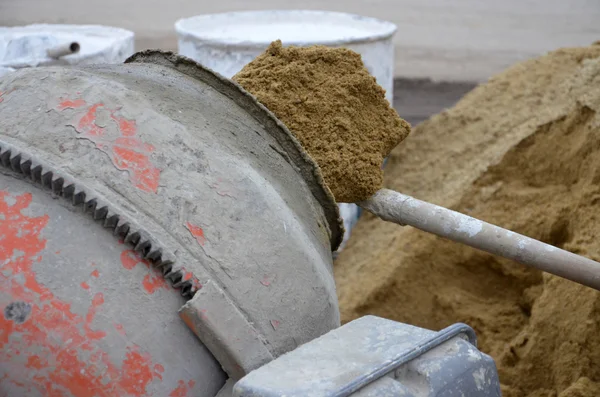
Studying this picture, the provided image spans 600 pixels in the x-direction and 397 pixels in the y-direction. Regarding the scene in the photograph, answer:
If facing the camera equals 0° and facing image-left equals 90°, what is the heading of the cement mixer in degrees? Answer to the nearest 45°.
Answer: approximately 225°

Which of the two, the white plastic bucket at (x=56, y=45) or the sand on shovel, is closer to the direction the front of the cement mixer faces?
the sand on shovel

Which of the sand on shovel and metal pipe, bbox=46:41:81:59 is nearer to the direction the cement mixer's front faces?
the sand on shovel

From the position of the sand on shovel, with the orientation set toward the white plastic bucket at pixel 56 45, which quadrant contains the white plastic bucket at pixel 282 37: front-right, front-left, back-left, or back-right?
front-right

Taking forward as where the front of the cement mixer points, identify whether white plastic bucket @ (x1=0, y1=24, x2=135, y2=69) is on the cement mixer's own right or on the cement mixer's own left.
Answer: on the cement mixer's own left

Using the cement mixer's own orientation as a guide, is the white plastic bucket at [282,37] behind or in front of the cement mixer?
in front

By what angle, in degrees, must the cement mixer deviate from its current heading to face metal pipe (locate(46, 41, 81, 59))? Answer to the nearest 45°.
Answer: approximately 45° to its left

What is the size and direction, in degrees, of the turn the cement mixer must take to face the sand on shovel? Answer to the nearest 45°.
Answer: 0° — it already faces it
